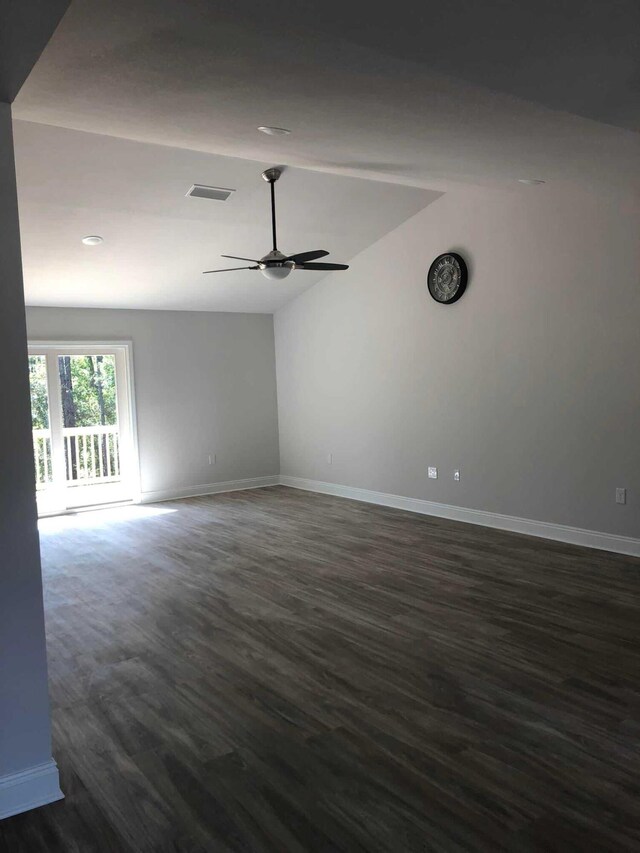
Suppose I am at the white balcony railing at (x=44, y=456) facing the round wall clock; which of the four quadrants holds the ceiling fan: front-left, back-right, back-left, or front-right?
front-right

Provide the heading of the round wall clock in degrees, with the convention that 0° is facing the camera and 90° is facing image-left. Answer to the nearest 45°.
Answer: approximately 45°

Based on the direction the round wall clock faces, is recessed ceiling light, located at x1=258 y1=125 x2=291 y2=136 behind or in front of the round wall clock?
in front

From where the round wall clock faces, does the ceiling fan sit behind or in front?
in front

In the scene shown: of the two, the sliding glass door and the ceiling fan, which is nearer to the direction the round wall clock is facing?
the ceiling fan

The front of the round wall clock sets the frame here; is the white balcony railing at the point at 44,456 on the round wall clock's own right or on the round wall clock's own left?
on the round wall clock's own right

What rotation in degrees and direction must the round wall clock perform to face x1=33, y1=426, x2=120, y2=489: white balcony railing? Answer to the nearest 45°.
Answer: approximately 45° to its right

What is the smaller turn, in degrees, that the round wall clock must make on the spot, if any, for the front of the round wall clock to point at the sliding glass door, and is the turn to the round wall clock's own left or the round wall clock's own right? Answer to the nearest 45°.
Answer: approximately 45° to the round wall clock's own right
